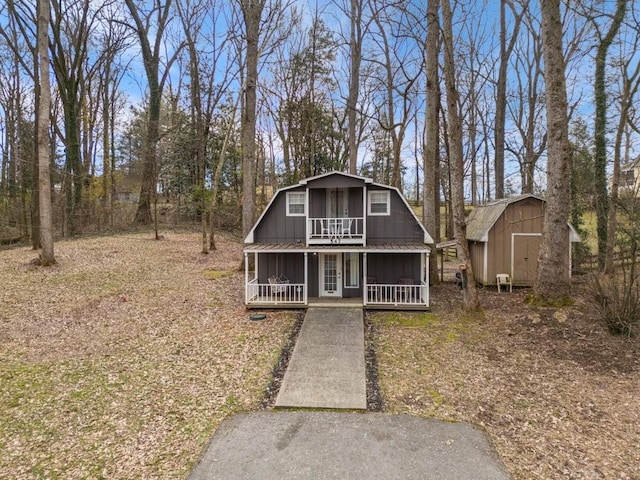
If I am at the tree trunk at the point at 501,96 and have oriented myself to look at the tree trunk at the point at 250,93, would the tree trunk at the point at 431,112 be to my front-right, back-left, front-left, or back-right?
front-left

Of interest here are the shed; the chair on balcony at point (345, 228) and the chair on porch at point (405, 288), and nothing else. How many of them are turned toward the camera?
3

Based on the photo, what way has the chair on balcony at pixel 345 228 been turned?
toward the camera

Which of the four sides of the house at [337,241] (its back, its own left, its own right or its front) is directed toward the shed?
left

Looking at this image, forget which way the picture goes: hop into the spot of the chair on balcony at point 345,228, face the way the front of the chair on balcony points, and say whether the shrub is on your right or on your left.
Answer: on your left

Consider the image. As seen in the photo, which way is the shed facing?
toward the camera

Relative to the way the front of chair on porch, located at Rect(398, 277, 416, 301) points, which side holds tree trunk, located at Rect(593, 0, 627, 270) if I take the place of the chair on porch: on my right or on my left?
on my left

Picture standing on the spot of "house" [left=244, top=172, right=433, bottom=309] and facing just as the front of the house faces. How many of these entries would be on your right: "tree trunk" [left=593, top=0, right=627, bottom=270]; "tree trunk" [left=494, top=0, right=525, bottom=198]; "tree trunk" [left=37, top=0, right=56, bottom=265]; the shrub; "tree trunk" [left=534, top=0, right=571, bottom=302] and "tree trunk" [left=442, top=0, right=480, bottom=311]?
1

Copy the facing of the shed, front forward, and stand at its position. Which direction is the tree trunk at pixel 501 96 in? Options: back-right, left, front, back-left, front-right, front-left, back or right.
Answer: back

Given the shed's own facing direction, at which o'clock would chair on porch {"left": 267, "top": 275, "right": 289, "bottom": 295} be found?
The chair on porch is roughly at 2 o'clock from the shed.

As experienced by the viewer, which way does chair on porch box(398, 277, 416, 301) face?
facing the viewer

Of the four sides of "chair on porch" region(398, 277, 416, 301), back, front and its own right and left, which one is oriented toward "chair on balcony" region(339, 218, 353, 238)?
right

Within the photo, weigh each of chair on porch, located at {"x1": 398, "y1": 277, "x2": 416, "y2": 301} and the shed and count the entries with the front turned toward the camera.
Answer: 2

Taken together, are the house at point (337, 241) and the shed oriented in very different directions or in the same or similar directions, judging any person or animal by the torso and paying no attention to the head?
same or similar directions
